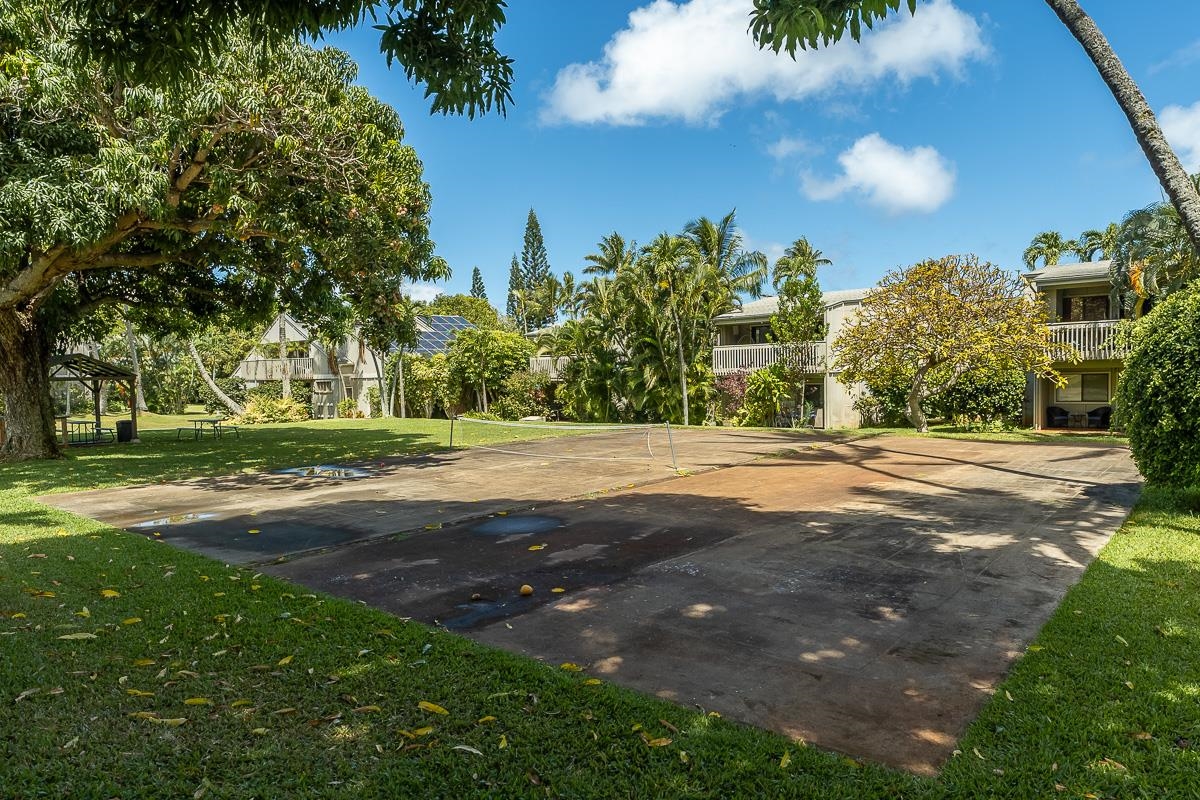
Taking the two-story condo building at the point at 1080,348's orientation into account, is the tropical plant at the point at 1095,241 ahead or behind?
behind

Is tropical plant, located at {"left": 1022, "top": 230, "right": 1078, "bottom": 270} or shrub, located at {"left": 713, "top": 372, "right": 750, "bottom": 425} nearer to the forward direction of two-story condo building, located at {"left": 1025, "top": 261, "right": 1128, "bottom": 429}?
the shrub

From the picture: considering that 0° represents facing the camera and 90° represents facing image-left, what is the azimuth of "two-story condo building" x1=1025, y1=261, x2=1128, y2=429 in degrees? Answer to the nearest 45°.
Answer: approximately 0°

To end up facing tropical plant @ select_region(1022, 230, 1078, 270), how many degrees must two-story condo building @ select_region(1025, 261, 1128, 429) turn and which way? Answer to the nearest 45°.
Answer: approximately 180°

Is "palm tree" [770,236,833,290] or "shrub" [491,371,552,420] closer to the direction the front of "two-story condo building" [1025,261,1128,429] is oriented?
the shrub

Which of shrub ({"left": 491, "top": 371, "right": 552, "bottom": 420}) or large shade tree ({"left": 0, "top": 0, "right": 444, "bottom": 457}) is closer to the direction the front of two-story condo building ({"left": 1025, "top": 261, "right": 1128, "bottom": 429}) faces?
the large shade tree

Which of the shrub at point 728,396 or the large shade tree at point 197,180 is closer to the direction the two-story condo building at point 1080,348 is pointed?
the large shade tree

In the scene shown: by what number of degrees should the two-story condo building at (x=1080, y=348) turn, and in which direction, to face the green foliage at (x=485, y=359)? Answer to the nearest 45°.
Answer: approximately 90° to its right

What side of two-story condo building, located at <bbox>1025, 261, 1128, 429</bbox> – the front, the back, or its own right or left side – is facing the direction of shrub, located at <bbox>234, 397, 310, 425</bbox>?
right
